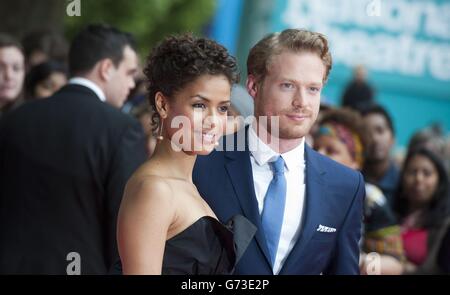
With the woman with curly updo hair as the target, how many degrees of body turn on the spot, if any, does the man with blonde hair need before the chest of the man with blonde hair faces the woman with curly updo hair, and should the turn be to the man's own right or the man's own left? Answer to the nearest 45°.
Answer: approximately 45° to the man's own right

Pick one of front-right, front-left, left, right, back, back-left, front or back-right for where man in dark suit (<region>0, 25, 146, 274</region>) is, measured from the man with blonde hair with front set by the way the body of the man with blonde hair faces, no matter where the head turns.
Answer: back-right

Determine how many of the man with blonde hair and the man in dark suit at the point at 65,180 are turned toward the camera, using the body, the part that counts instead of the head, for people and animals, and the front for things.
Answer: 1

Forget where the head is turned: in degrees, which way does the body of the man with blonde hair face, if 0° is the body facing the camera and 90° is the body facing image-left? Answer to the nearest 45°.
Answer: approximately 0°

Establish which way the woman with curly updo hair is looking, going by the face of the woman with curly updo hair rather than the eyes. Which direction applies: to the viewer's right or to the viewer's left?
to the viewer's right

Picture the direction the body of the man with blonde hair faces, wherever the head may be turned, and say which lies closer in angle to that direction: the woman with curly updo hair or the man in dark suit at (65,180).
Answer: the woman with curly updo hair

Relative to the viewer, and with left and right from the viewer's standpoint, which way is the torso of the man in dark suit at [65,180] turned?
facing away from the viewer and to the right of the viewer

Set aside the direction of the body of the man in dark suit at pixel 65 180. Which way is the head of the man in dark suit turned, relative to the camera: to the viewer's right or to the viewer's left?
to the viewer's right
